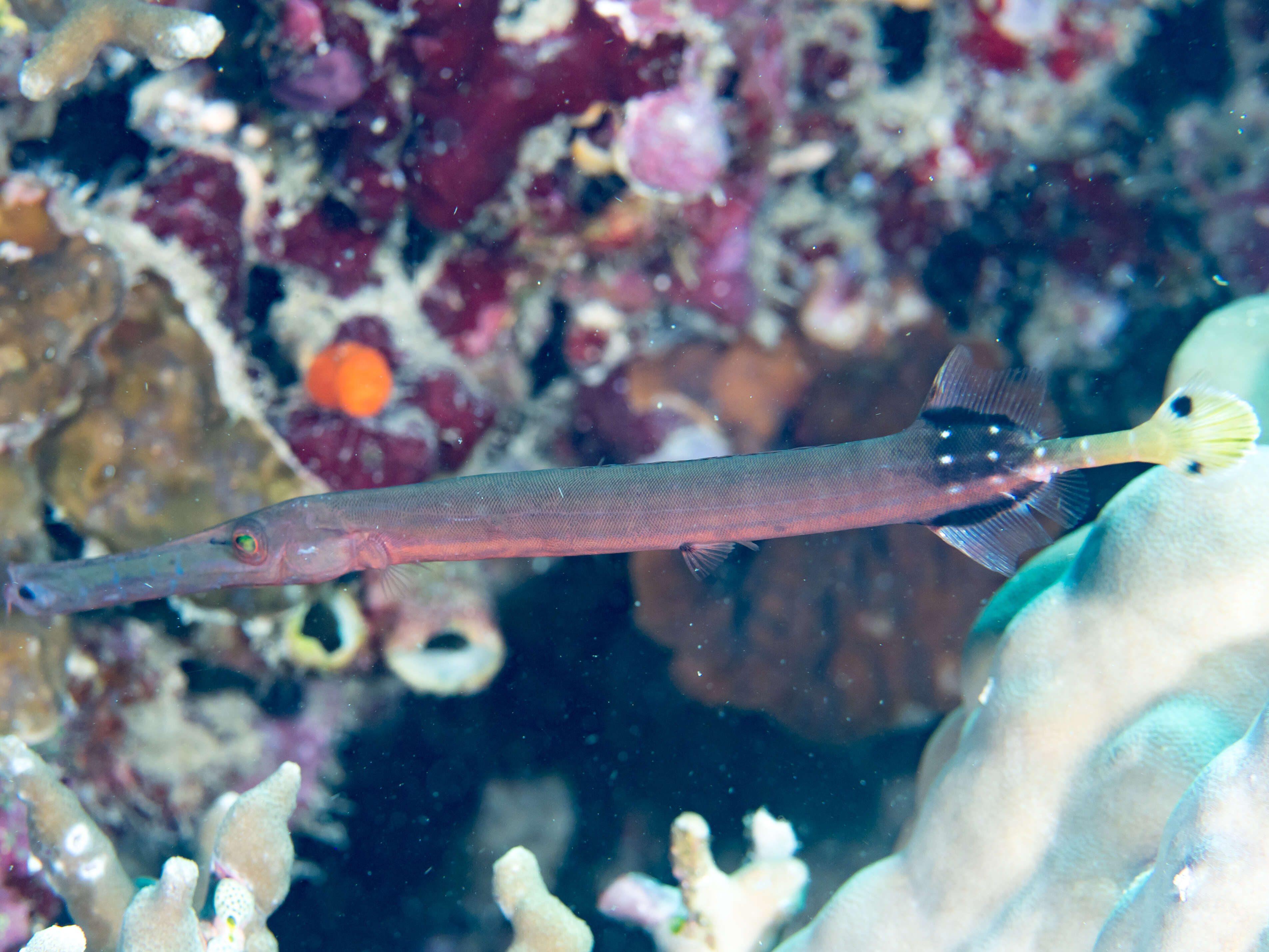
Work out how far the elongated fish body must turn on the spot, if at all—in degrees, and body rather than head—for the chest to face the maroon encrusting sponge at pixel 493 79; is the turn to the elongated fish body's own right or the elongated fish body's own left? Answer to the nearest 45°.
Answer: approximately 45° to the elongated fish body's own right

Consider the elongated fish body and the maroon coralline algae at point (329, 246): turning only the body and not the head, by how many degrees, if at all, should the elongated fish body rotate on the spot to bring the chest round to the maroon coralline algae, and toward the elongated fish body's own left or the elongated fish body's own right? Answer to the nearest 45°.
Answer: approximately 45° to the elongated fish body's own right

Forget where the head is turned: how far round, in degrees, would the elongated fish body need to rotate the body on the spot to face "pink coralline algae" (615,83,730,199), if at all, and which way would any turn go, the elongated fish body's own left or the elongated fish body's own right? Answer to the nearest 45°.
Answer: approximately 90° to the elongated fish body's own right

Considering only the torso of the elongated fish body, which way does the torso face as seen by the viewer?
to the viewer's left

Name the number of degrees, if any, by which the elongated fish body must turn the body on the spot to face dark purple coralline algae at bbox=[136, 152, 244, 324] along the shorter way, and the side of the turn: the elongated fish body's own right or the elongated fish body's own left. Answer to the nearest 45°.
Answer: approximately 45° to the elongated fish body's own right

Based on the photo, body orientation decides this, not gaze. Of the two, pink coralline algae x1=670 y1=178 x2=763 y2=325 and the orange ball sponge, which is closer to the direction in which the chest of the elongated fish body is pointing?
the orange ball sponge

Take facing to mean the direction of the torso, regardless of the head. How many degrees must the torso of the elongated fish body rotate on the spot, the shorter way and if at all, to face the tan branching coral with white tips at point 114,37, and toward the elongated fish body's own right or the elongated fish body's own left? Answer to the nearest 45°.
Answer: approximately 45° to the elongated fish body's own right

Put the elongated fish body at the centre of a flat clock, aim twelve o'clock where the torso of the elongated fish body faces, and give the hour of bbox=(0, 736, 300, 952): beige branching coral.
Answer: The beige branching coral is roughly at 11 o'clock from the elongated fish body.

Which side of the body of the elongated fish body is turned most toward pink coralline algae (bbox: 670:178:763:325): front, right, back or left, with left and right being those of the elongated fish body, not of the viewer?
right
